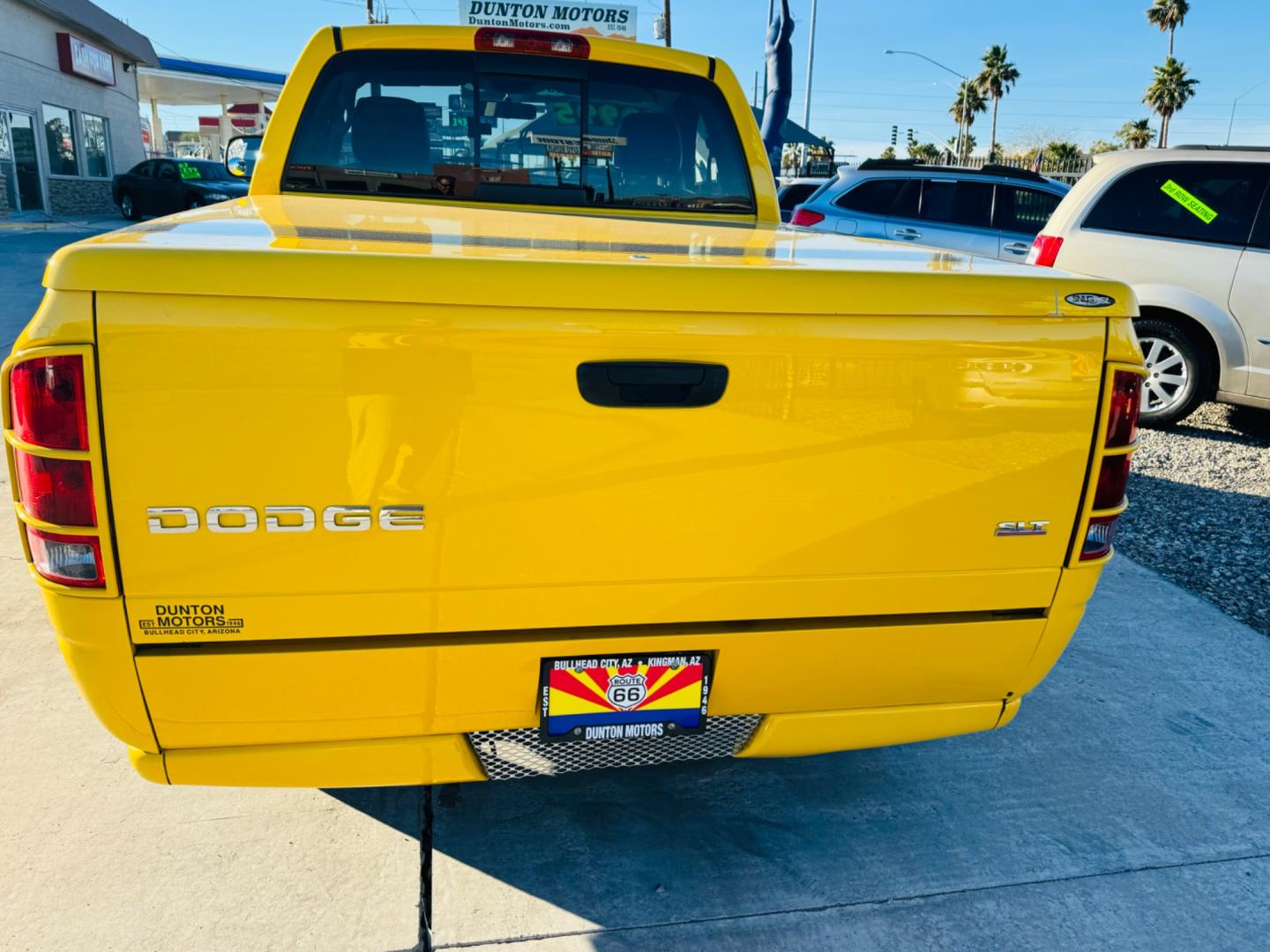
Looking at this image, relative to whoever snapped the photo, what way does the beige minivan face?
facing to the right of the viewer

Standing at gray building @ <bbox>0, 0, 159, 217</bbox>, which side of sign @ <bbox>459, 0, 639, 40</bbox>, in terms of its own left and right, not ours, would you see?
right

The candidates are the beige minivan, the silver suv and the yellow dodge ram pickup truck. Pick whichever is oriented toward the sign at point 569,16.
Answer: the yellow dodge ram pickup truck

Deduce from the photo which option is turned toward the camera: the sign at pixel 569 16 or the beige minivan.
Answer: the sign

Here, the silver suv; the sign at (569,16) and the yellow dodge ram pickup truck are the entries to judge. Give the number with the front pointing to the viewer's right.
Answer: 1

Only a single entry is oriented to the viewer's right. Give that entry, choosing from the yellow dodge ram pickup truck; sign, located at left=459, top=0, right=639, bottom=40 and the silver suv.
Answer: the silver suv

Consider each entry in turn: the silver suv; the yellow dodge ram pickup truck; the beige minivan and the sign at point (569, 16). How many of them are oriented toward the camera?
1

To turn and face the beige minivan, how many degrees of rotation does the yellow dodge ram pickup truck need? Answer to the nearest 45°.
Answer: approximately 45° to its right

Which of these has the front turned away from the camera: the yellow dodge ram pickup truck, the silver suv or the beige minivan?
the yellow dodge ram pickup truck

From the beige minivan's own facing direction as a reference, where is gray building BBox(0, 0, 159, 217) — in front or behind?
behind

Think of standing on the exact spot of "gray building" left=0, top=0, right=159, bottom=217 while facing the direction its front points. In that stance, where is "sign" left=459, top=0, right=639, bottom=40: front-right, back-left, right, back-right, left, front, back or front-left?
front

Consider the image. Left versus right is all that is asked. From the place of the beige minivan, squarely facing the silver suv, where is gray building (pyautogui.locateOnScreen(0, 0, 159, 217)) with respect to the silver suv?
left

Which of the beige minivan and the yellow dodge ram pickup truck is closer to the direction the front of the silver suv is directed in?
the beige minivan

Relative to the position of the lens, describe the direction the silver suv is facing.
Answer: facing to the right of the viewer

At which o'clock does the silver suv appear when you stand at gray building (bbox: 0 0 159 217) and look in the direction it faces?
The silver suv is roughly at 1 o'clock from the gray building.

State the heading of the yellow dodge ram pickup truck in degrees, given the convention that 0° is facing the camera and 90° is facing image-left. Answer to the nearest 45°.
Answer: approximately 180°

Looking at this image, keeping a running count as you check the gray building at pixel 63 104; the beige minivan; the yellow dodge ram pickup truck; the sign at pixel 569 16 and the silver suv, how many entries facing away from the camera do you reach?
1

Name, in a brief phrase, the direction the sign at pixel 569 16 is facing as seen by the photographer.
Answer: facing the viewer

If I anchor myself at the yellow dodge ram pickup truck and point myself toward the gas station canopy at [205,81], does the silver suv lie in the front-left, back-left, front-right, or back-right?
front-right
